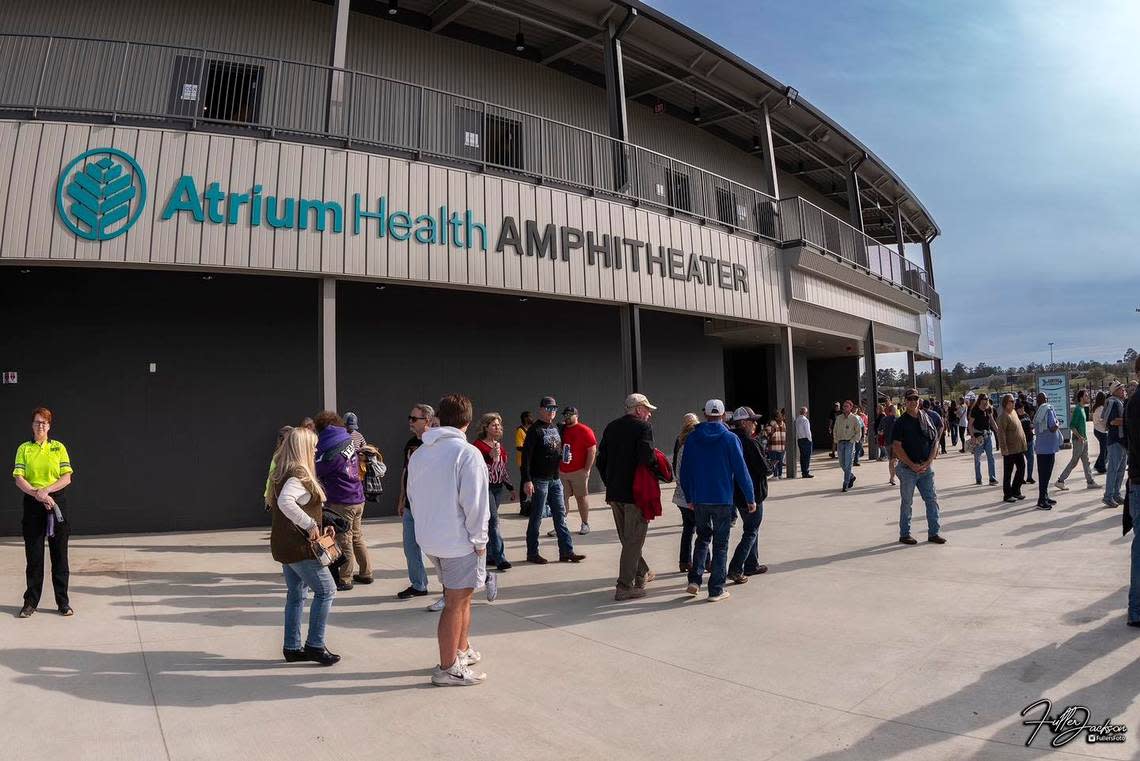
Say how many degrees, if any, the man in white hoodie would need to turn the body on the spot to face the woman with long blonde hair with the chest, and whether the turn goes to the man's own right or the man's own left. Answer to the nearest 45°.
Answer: approximately 90° to the man's own left

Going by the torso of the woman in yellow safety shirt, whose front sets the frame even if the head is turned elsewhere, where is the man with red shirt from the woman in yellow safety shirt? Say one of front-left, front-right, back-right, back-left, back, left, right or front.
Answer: left

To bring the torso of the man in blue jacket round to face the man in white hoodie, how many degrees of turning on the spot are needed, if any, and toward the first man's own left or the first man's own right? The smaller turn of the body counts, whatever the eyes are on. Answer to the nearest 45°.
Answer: approximately 135° to the first man's own left

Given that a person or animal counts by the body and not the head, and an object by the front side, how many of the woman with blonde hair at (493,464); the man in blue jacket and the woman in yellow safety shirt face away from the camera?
1

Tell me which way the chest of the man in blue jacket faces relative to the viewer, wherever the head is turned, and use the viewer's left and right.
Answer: facing away from the viewer

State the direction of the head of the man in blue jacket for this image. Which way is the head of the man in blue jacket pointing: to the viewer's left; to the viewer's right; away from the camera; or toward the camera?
away from the camera

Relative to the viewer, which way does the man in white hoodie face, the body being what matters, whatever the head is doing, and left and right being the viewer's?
facing away from the viewer and to the right of the viewer

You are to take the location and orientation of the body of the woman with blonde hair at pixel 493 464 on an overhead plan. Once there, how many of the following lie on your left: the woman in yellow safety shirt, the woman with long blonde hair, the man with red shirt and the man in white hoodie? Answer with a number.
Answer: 1

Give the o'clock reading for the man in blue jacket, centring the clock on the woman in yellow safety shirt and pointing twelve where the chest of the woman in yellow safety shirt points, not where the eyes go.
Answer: The man in blue jacket is roughly at 10 o'clock from the woman in yellow safety shirt.

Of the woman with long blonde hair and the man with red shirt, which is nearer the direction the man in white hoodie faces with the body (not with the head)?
the man with red shirt

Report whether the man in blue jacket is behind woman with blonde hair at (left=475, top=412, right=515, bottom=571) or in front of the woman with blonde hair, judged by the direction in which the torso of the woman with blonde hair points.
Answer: in front
